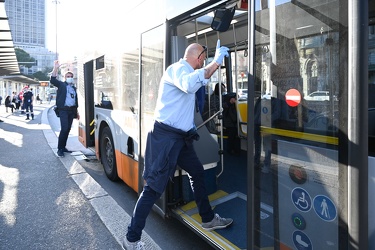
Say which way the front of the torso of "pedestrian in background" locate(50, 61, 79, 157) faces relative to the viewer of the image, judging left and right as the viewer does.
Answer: facing the viewer and to the right of the viewer

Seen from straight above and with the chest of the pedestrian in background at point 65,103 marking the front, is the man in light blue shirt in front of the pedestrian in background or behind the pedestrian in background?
in front
